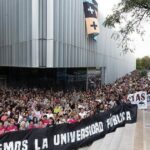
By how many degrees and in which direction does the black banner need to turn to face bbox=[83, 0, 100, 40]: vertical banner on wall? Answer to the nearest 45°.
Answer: approximately 135° to its left

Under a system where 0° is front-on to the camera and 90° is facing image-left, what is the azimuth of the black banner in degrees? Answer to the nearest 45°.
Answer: approximately 315°
